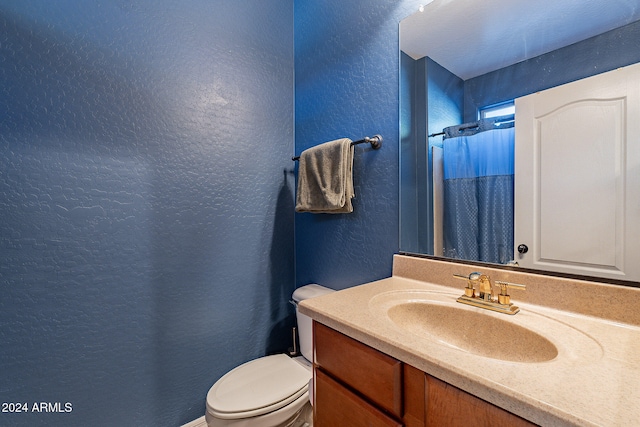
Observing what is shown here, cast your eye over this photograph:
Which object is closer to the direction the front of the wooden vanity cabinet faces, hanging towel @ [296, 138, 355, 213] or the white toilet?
the white toilet

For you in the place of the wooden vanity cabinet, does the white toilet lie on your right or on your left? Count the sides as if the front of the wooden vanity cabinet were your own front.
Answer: on your right

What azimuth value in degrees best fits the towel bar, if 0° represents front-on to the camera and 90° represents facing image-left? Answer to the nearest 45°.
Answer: approximately 45°

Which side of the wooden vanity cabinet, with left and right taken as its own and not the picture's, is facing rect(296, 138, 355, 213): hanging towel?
right

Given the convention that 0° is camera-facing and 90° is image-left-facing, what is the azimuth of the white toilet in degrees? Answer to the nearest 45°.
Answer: approximately 45°
